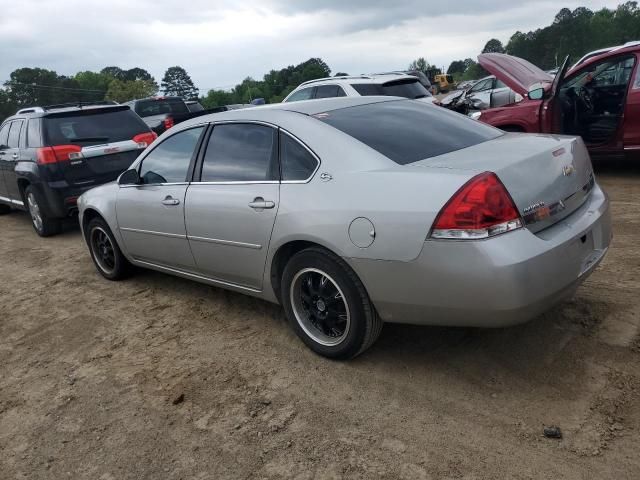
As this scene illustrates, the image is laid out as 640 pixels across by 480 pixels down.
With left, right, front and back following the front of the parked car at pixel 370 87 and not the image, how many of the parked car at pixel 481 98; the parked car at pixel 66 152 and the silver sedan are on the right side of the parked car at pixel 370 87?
1

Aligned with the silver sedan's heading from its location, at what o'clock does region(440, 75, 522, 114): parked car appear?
The parked car is roughly at 2 o'clock from the silver sedan.

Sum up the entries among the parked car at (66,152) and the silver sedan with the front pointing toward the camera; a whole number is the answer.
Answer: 0

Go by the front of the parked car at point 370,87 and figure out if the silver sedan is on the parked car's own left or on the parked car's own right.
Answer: on the parked car's own left

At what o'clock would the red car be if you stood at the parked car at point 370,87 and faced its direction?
The red car is roughly at 6 o'clock from the parked car.

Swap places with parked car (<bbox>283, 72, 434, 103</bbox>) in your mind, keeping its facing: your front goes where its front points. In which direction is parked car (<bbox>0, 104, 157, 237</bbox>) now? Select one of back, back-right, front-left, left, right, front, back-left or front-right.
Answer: left

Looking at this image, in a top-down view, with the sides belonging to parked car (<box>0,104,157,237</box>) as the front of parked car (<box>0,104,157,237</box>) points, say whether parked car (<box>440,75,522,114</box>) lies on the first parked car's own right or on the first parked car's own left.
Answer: on the first parked car's own right

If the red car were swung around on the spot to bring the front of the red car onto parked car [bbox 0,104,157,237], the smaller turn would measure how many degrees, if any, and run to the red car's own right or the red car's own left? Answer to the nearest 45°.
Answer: approximately 45° to the red car's own left

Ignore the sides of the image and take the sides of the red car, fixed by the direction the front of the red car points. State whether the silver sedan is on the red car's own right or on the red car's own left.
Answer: on the red car's own left

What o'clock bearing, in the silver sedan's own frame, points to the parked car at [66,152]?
The parked car is roughly at 12 o'clock from the silver sedan.

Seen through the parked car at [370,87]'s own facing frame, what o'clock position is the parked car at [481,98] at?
the parked car at [481,98] is roughly at 3 o'clock from the parked car at [370,87].

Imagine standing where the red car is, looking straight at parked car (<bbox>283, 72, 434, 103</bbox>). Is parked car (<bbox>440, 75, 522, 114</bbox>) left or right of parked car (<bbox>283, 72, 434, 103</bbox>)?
right

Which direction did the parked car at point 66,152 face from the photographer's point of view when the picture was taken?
facing away from the viewer and to the left of the viewer

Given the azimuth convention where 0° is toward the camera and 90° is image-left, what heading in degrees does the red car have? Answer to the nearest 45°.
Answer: approximately 90°
